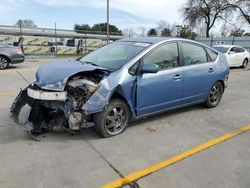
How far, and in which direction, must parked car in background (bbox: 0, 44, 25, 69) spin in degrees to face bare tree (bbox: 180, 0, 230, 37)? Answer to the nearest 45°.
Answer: approximately 90° to its right

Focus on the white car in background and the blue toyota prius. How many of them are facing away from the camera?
0

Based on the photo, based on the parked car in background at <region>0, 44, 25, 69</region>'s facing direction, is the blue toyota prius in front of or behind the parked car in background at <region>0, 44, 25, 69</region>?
behind

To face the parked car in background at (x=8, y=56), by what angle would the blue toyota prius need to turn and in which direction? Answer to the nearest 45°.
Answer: approximately 90° to its right

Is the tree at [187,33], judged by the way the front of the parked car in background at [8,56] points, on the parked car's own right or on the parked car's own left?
on the parked car's own right

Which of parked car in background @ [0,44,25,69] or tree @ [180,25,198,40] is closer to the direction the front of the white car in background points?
the parked car in background

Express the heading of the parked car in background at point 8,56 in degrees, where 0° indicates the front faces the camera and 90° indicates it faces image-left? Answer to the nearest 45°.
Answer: approximately 135°

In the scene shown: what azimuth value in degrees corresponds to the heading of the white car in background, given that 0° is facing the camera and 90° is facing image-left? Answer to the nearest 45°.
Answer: approximately 45°

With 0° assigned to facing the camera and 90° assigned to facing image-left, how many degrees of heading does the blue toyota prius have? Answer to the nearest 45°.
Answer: approximately 45°

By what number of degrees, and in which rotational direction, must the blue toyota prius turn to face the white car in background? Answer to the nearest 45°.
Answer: approximately 180°

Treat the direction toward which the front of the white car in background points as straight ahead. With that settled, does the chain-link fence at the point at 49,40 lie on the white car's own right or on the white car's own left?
on the white car's own right

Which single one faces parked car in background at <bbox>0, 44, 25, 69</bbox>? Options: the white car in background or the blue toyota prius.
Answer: the white car in background

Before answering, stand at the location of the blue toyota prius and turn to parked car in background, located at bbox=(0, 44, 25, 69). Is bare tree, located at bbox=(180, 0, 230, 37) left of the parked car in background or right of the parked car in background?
right
